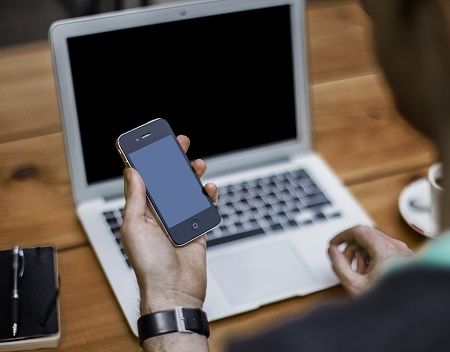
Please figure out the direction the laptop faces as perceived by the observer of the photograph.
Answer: facing the viewer and to the right of the viewer

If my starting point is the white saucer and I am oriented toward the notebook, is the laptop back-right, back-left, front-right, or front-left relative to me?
front-right
